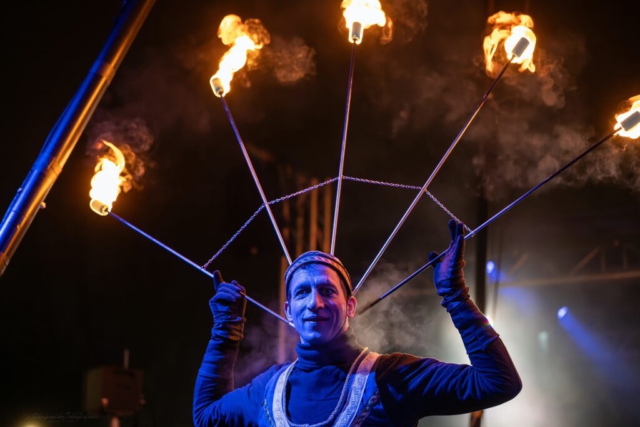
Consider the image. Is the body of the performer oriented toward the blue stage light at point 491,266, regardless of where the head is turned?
no

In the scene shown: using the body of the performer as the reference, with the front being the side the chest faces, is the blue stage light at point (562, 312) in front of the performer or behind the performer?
behind

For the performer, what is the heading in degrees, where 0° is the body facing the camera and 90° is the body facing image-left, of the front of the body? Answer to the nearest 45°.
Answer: approximately 0°

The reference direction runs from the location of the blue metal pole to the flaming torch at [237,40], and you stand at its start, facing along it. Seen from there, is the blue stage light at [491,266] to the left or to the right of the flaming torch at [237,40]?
left
